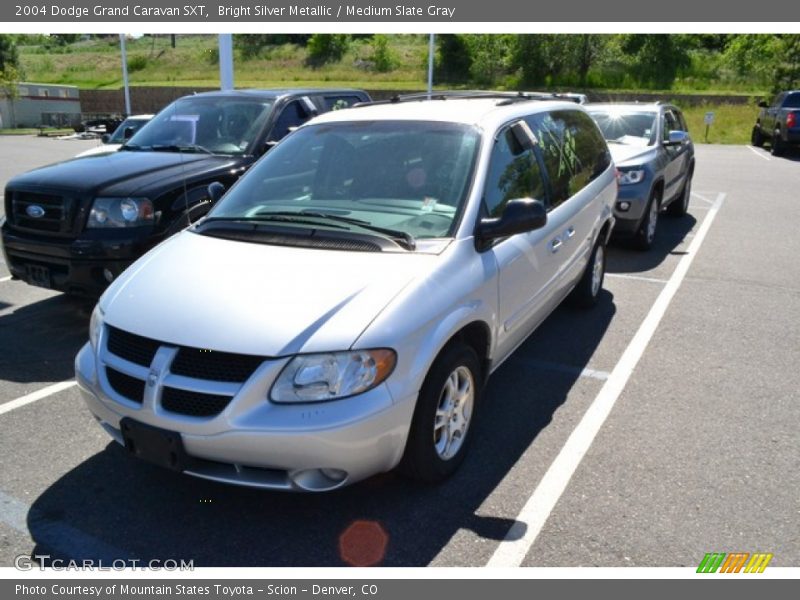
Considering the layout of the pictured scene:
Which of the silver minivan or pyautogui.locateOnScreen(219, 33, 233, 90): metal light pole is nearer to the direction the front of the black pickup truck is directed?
the silver minivan

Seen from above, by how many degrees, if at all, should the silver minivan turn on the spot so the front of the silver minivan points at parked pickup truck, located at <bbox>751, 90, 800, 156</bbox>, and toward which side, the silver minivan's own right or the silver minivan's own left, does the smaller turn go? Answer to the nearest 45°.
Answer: approximately 180°

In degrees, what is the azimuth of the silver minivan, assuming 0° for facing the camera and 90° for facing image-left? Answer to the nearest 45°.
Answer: approximately 45°

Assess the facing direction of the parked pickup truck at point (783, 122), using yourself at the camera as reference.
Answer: facing away from the viewer and to the left of the viewer

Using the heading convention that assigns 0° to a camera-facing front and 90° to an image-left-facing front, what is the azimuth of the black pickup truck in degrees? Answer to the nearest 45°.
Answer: approximately 45°

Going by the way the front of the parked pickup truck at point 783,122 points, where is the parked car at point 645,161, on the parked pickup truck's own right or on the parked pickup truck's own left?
on the parked pickup truck's own left

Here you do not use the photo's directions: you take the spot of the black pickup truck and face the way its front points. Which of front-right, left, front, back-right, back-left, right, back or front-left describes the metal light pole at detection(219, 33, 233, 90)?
back-right

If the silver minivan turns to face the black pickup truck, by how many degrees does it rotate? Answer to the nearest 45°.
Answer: approximately 90° to its right

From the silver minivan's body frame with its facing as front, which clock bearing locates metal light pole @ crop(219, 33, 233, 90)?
The metal light pole is roughly at 4 o'clock from the silver minivan.

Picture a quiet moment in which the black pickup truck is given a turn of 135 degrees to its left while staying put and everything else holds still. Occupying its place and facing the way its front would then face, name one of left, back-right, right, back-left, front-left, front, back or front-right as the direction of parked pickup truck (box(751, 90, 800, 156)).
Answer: front-left
